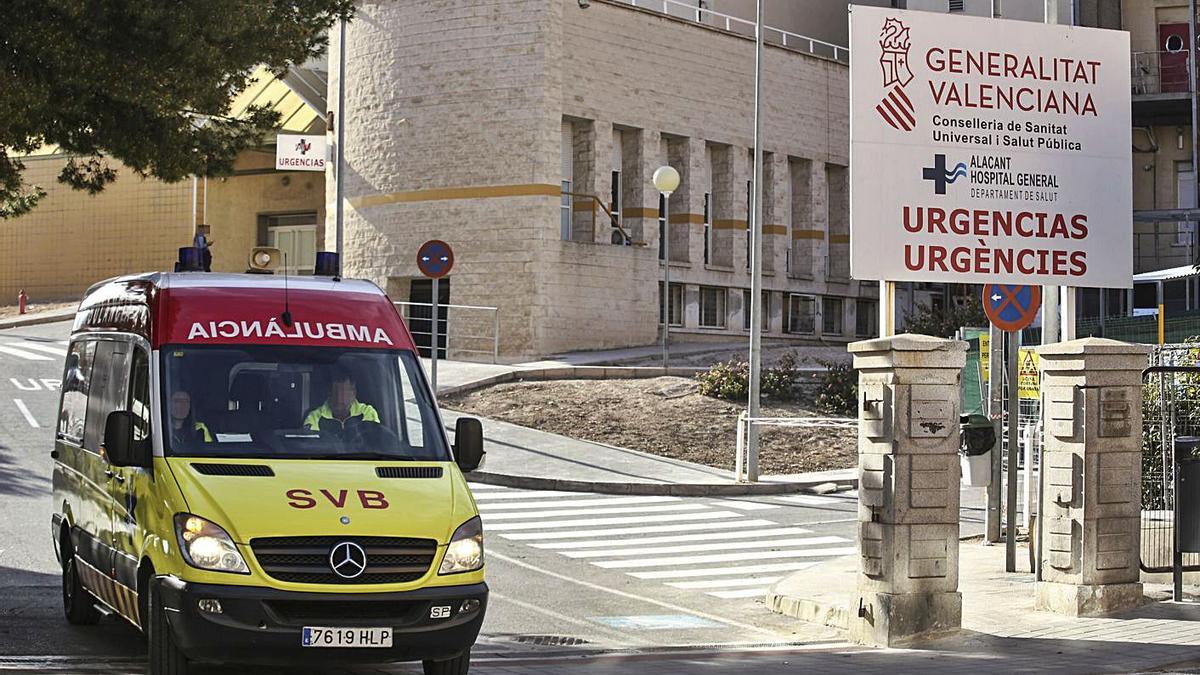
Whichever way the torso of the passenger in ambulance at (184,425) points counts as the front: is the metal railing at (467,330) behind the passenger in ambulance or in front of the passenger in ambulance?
behind

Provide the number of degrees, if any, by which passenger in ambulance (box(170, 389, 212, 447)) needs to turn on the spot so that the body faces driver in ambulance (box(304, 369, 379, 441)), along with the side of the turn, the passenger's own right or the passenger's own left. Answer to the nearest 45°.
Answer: approximately 90° to the passenger's own left

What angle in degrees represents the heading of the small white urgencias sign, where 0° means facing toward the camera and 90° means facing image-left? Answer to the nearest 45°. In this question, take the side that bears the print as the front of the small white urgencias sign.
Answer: approximately 0°

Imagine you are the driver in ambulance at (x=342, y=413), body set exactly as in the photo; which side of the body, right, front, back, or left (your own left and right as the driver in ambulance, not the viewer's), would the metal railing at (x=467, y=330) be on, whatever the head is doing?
back

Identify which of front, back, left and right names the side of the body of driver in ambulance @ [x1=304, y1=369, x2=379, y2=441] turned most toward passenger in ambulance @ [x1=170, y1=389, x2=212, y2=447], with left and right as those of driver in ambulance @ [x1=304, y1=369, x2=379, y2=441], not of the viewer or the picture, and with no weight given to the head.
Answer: right
